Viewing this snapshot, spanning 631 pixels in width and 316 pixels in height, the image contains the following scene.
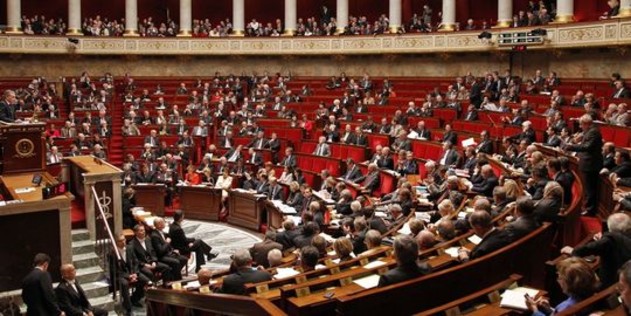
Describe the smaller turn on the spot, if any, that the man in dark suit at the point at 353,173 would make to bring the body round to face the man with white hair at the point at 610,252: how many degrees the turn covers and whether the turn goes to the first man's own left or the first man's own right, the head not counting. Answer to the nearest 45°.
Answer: approximately 45° to the first man's own left

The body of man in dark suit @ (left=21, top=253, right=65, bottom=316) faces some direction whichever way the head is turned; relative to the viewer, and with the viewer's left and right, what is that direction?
facing away from the viewer and to the right of the viewer

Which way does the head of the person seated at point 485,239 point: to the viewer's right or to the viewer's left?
to the viewer's left

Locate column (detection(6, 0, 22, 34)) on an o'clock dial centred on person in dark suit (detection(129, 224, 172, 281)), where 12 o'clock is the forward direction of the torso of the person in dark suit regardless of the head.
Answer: The column is roughly at 7 o'clock from the person in dark suit.

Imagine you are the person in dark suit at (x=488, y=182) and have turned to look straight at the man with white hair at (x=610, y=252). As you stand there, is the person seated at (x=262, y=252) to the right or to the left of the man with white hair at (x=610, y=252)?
right

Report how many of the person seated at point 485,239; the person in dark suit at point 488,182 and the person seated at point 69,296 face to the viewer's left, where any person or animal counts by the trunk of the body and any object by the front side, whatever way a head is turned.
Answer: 2

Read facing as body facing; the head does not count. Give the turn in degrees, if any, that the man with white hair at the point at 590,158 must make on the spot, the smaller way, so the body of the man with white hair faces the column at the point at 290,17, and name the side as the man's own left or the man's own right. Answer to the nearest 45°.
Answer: approximately 45° to the man's own right

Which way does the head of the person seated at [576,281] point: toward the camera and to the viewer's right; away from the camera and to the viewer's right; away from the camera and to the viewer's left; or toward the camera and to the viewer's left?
away from the camera and to the viewer's left

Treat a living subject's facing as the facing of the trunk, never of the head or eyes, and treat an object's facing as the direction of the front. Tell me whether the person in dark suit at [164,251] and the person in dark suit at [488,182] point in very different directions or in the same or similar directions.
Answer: very different directions

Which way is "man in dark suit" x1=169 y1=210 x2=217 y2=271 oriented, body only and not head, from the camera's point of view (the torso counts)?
to the viewer's right

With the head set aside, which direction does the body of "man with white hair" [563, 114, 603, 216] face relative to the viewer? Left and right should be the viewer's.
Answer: facing to the left of the viewer
